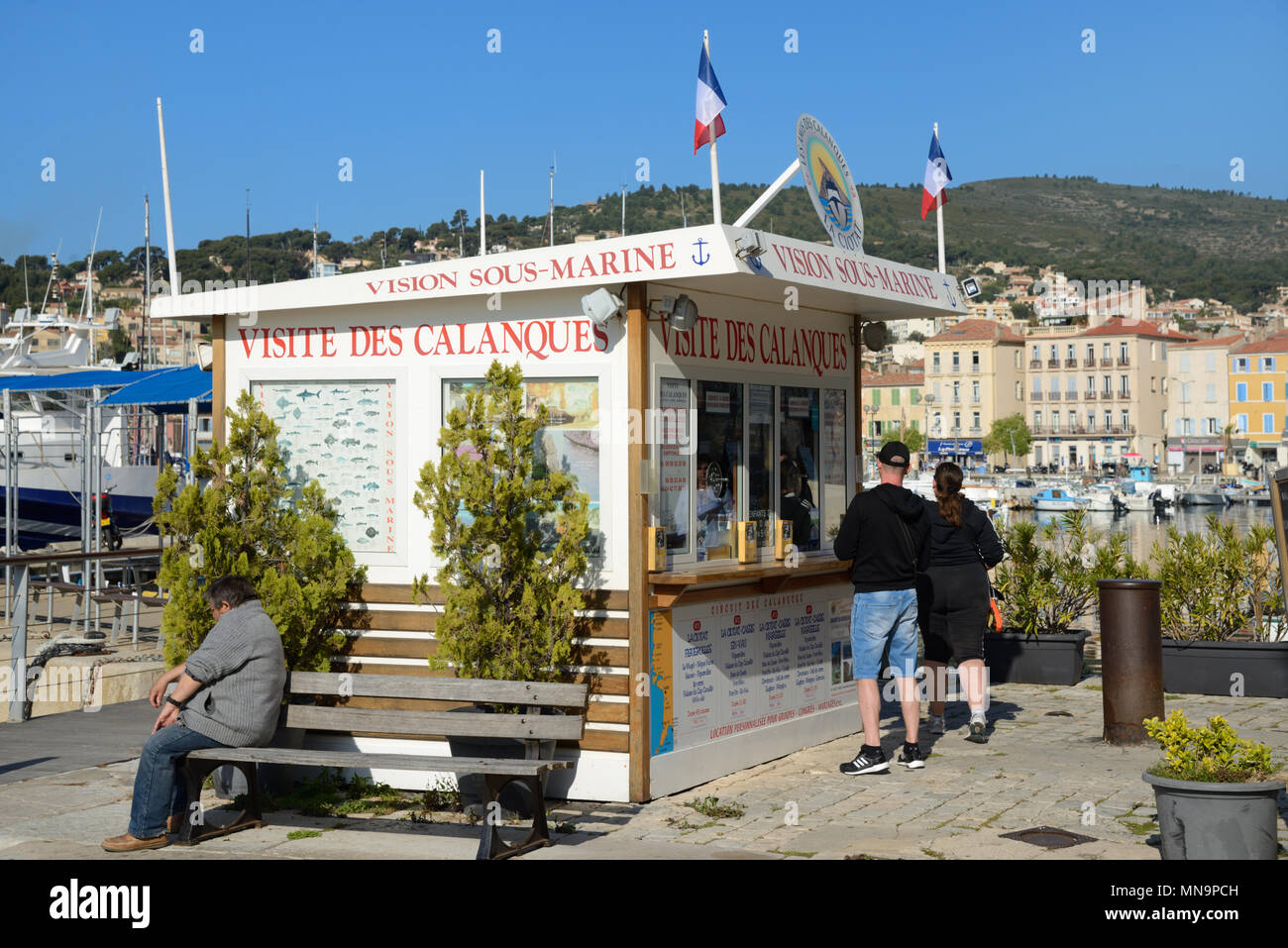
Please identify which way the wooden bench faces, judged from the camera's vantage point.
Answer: facing the viewer and to the left of the viewer

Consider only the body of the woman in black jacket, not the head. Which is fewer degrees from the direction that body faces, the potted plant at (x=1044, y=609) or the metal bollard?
the potted plant

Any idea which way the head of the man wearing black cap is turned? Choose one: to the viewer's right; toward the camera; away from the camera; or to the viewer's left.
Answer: away from the camera

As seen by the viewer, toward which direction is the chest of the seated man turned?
to the viewer's left

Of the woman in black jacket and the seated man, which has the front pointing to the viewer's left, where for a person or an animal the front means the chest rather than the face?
the seated man

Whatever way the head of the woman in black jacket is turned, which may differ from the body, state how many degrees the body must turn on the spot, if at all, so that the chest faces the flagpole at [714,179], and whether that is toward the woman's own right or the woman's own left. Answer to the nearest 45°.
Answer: approximately 135° to the woman's own left

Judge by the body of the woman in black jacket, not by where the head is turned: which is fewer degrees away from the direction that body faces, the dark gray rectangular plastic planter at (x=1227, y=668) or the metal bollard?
the dark gray rectangular plastic planter

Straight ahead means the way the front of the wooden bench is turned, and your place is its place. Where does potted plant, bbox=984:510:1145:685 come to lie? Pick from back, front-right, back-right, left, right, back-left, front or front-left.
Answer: back

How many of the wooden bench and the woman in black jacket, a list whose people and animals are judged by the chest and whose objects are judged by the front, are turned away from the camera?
1

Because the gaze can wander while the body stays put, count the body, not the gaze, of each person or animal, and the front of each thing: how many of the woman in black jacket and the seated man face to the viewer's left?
1

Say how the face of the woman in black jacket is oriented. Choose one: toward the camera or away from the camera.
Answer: away from the camera

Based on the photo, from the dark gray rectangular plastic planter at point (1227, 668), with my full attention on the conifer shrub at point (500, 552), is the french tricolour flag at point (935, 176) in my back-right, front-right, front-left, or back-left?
front-right

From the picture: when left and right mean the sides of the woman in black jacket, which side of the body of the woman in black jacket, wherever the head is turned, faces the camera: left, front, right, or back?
back
